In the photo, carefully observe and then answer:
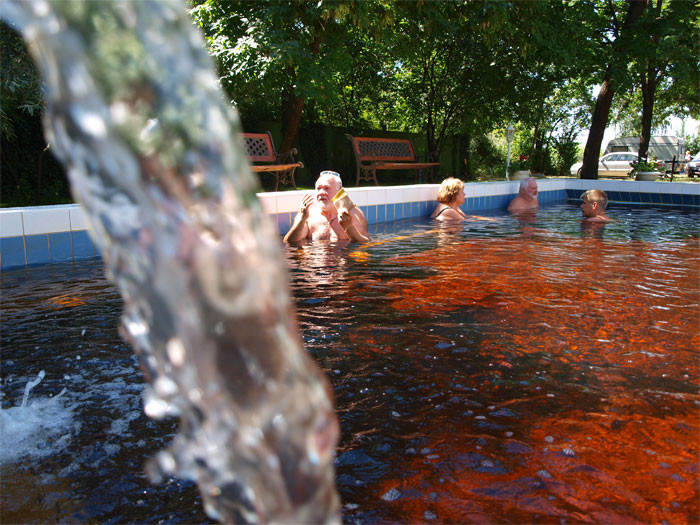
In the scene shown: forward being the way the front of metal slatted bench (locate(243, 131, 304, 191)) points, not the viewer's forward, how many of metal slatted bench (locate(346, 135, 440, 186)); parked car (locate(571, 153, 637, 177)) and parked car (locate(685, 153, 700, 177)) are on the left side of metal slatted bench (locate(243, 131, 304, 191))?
3

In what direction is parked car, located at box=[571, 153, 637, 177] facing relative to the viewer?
to the viewer's left

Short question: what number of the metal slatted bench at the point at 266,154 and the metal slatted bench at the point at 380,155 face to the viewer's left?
0

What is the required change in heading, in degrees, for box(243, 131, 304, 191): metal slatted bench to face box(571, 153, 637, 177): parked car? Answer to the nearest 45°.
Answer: approximately 90° to its left

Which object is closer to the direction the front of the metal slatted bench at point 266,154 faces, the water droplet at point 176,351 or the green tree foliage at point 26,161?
the water droplet

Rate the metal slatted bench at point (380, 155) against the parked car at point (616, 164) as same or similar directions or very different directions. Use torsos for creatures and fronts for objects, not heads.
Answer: very different directions

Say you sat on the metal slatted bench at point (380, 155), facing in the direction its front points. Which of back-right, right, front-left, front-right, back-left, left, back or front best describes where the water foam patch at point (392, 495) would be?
front-right

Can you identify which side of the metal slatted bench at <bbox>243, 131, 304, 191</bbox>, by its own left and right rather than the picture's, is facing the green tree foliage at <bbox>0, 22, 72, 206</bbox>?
right

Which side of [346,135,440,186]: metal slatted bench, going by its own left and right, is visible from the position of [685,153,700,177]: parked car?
left

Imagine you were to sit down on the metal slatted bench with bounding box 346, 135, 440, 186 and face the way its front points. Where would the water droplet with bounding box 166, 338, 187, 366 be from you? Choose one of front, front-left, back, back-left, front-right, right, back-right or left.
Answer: front-right

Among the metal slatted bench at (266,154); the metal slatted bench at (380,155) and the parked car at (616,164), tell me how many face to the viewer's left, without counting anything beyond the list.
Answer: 1

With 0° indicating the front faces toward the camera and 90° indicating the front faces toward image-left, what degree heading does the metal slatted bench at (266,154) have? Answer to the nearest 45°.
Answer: approximately 315°

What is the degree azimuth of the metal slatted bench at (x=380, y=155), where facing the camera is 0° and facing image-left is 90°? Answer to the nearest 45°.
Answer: approximately 315°

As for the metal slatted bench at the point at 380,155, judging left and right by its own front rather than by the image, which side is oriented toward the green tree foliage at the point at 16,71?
right
